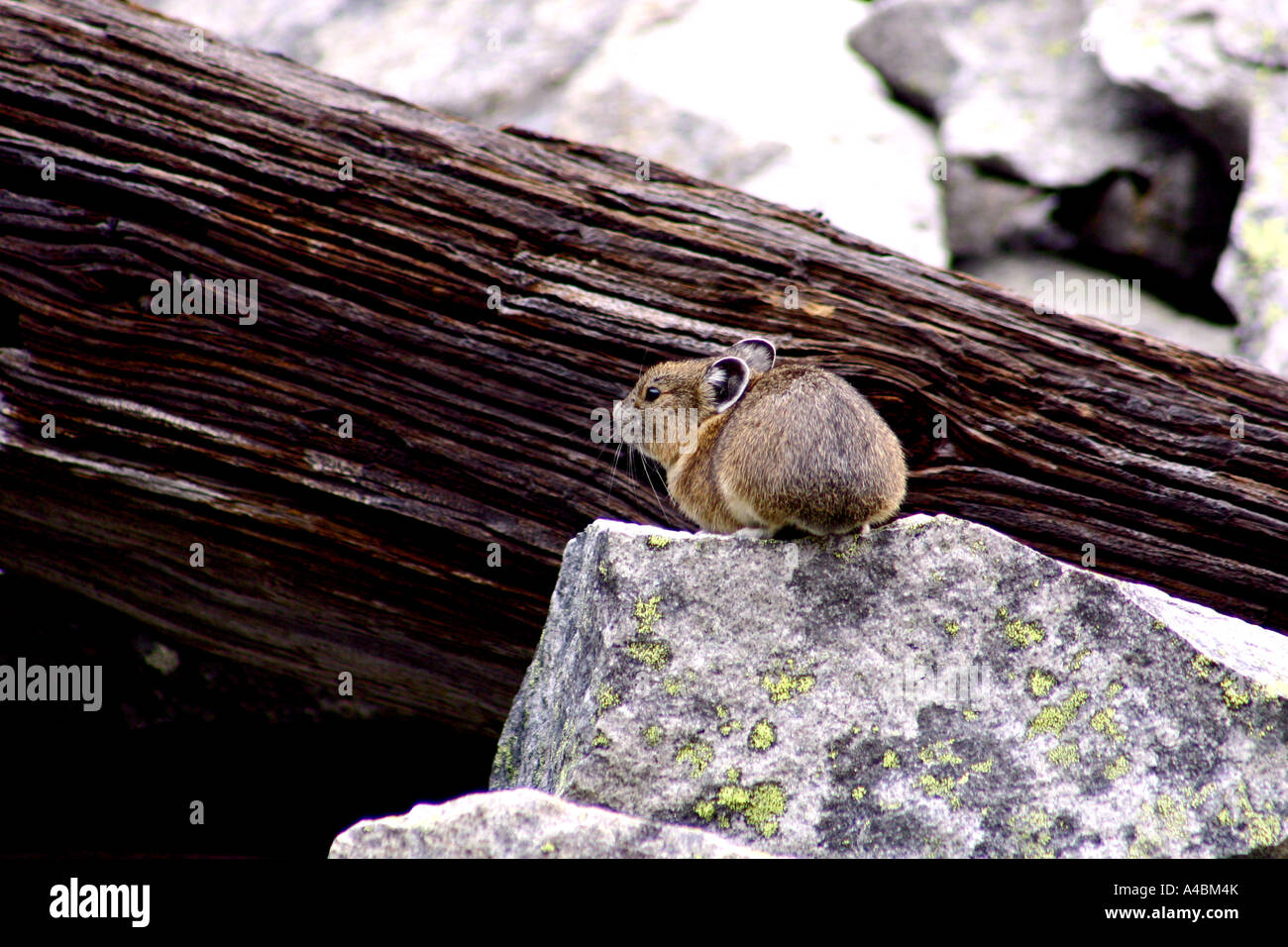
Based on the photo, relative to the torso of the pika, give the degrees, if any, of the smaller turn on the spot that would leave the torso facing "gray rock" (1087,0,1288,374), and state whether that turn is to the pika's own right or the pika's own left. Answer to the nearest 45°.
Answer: approximately 135° to the pika's own right

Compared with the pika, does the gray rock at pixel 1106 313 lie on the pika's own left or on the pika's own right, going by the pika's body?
on the pika's own right

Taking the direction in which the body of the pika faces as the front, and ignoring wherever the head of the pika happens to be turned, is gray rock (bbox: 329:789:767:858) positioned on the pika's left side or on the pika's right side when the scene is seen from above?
on the pika's left side

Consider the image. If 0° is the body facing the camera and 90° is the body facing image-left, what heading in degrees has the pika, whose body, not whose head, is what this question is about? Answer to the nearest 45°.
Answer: approximately 90°

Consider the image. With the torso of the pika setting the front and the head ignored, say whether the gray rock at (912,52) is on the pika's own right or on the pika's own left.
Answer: on the pika's own right
